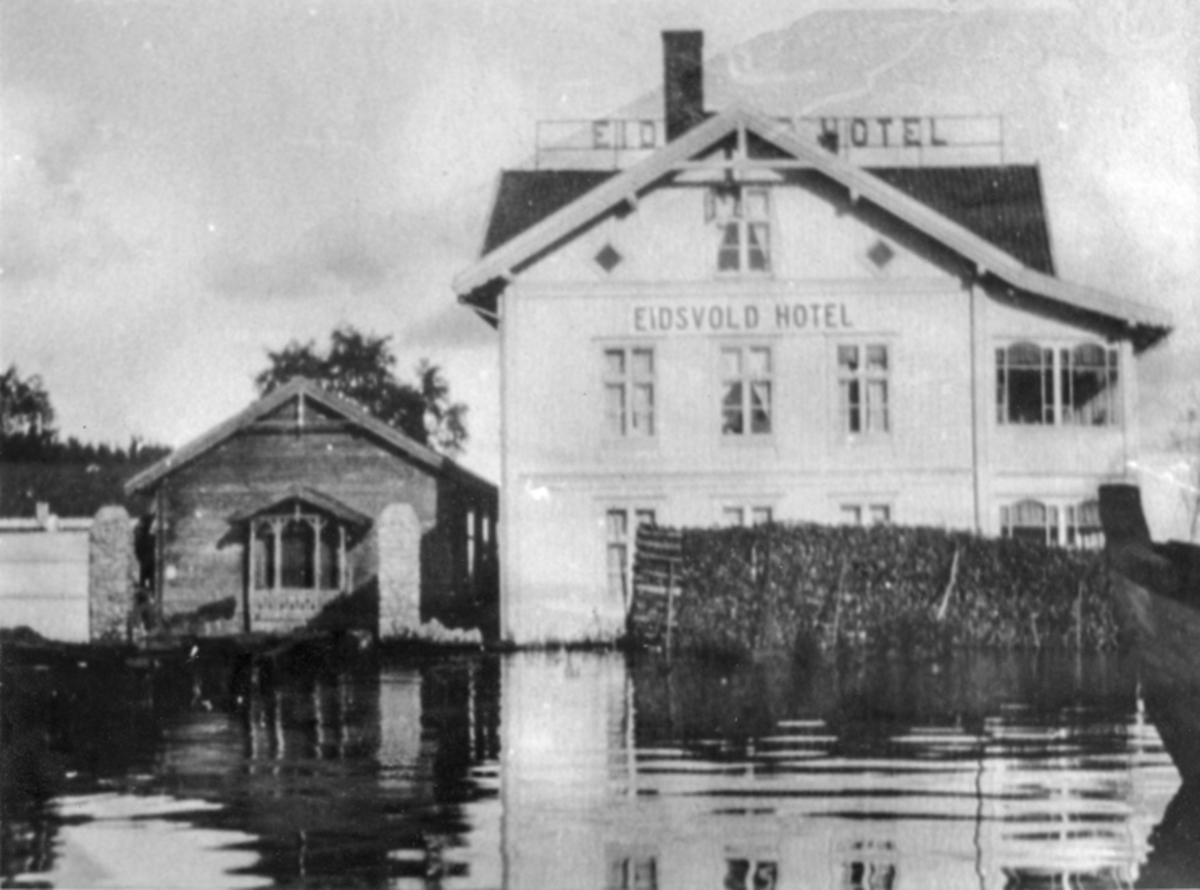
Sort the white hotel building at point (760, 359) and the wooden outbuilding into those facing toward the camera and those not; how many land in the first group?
2

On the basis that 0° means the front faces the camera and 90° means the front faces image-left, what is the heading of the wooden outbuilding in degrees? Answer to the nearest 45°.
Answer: approximately 0°

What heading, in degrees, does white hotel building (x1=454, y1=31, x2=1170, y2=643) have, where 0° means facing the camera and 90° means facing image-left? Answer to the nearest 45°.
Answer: approximately 0°

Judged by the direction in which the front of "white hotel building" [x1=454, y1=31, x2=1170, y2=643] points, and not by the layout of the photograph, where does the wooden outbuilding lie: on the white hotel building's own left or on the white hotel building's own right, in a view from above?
on the white hotel building's own right

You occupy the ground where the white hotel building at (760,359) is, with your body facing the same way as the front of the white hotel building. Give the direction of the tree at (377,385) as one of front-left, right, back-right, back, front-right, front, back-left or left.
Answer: right

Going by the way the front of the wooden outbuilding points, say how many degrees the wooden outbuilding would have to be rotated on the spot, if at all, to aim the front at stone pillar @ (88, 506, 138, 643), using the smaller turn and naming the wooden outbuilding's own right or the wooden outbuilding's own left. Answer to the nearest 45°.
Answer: approximately 45° to the wooden outbuilding's own right

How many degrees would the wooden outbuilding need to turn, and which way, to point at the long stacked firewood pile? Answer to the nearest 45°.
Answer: approximately 45° to its left

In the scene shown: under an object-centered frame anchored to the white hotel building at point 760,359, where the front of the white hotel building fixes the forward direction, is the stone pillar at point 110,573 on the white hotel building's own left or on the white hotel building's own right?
on the white hotel building's own right

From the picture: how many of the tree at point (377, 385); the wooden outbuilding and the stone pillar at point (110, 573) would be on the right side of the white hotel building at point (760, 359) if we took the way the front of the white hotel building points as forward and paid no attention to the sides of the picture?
3

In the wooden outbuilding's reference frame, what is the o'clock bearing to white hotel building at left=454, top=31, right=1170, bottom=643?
The white hotel building is roughly at 10 o'clock from the wooden outbuilding.

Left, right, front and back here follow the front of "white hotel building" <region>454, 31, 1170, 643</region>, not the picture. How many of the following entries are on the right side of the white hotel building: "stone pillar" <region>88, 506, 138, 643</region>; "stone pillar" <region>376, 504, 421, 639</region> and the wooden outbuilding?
3
